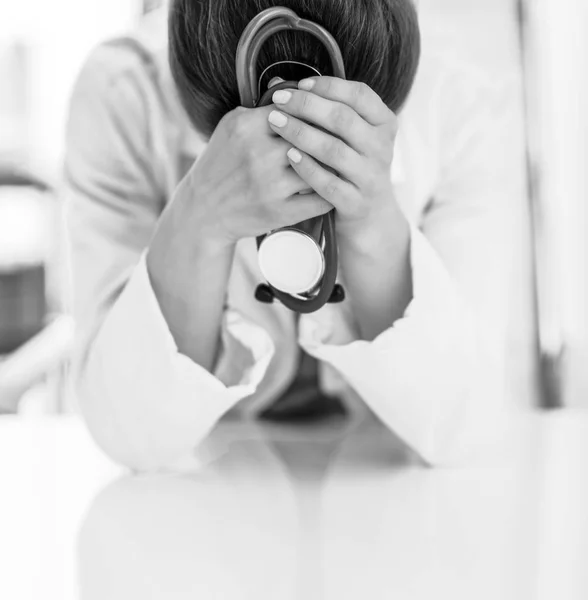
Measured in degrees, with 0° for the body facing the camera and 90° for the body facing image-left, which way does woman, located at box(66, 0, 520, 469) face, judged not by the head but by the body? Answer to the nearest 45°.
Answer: approximately 0°
